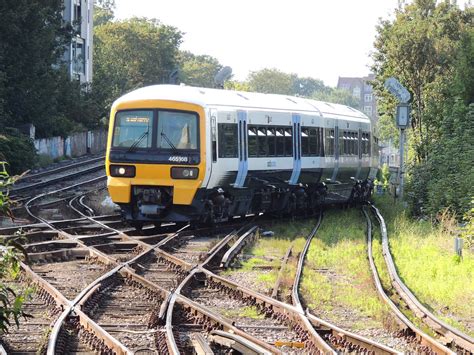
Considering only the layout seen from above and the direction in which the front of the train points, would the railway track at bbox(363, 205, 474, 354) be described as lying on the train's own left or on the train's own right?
on the train's own left

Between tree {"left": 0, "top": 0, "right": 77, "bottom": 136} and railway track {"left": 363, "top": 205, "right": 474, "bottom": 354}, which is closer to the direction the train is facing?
the railway track

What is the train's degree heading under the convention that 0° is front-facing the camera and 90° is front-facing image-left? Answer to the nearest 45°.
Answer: approximately 45°

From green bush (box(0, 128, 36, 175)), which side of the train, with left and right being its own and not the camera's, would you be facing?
right
